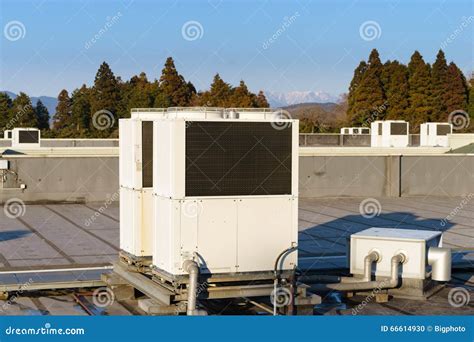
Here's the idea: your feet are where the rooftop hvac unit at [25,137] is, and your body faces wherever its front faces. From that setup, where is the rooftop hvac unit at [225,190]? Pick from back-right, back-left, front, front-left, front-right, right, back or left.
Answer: front

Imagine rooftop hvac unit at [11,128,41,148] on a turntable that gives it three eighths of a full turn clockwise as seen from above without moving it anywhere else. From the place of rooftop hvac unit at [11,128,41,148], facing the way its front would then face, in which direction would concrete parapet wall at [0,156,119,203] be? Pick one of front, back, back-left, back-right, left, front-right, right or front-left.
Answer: back-left

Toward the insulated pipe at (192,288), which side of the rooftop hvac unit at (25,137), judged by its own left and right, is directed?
front

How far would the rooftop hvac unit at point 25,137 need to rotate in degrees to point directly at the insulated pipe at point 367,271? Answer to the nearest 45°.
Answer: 0° — it already faces it

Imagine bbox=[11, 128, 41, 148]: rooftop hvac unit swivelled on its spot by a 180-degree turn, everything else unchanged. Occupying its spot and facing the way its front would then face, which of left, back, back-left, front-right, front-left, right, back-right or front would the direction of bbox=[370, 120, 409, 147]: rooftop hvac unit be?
right

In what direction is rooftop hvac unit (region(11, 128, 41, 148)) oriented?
toward the camera

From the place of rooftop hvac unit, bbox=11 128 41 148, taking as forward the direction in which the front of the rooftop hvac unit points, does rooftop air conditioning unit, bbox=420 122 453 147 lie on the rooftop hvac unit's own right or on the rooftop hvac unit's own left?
on the rooftop hvac unit's own left

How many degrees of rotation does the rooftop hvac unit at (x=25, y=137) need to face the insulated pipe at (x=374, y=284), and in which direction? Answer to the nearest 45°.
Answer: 0° — it already faces it
